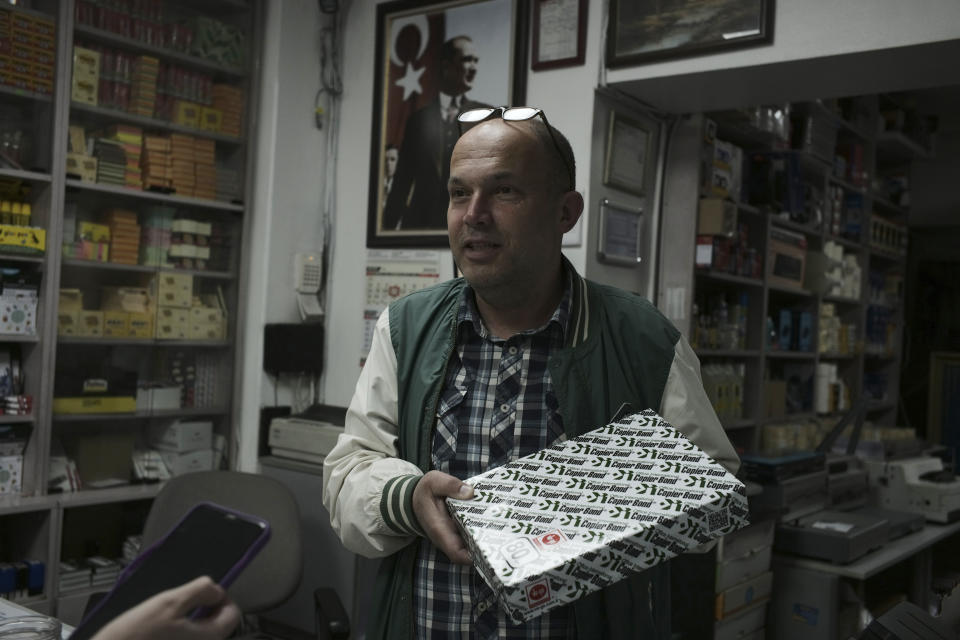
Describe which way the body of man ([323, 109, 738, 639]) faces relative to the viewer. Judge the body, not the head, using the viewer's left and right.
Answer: facing the viewer and to the left of the viewer

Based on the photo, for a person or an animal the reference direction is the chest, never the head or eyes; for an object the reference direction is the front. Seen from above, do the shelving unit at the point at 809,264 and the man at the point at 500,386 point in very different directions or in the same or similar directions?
same or similar directions

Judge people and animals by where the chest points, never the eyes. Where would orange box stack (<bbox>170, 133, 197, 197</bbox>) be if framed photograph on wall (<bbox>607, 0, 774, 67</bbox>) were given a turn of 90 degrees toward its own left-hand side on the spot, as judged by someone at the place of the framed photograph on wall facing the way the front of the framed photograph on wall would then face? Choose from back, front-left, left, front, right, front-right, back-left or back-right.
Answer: back-right

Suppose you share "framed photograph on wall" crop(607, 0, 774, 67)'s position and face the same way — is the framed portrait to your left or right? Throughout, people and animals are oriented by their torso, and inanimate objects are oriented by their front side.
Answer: on your right

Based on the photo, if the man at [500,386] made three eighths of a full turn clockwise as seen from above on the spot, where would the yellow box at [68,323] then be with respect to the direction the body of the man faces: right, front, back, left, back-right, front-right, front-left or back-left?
front-left

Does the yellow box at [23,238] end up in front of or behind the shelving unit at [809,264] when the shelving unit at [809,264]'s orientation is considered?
in front

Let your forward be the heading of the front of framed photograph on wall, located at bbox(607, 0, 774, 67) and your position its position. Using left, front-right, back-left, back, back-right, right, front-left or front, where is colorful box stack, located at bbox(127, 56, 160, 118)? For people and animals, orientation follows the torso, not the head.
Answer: front-right

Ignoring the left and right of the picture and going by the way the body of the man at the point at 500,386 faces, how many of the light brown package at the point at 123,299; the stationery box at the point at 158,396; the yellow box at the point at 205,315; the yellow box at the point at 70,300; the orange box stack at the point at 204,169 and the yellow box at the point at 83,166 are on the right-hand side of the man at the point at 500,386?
6

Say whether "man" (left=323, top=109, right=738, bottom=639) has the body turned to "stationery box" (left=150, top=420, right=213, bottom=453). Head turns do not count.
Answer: no

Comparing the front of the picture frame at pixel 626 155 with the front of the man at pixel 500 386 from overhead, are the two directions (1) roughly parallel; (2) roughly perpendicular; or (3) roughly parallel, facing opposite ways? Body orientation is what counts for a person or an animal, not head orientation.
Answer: roughly perpendicular

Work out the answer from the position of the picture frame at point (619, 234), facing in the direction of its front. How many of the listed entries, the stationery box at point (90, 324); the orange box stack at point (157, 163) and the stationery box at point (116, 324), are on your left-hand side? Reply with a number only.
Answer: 0

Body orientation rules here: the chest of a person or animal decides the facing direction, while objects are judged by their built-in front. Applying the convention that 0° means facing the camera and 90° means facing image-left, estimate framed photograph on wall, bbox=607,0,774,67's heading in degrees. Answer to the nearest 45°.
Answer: approximately 45°

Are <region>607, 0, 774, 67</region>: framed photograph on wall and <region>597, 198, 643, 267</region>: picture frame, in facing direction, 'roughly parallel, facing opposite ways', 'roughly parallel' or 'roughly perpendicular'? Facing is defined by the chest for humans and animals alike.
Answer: roughly perpendicular

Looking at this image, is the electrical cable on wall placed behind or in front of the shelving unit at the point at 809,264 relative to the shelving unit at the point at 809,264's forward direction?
in front

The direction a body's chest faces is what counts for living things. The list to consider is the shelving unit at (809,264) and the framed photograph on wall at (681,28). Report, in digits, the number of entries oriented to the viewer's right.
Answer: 0

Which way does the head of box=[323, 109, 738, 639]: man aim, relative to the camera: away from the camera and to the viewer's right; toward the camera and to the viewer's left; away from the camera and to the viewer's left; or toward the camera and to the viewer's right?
toward the camera and to the viewer's left
